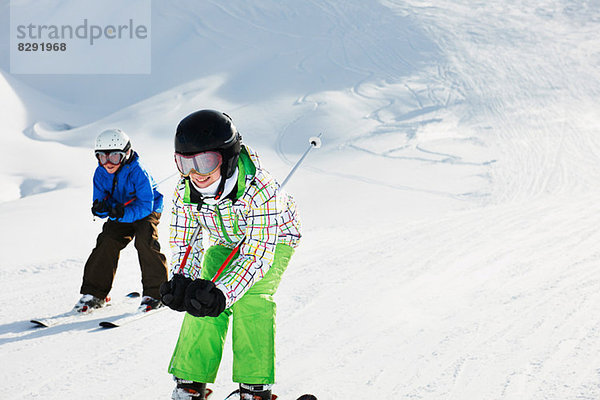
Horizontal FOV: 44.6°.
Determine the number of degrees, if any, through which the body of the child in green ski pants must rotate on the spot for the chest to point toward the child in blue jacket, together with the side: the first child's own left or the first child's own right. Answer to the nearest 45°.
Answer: approximately 135° to the first child's own right

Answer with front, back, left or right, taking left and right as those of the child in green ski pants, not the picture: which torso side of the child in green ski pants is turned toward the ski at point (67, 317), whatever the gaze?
right

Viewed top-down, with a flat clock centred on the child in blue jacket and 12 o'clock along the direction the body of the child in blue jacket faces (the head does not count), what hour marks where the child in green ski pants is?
The child in green ski pants is roughly at 10 o'clock from the child in blue jacket.

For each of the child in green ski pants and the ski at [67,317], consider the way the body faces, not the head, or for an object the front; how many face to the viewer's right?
0

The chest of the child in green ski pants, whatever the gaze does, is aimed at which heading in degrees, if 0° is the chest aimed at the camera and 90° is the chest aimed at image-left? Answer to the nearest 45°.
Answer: approximately 45°

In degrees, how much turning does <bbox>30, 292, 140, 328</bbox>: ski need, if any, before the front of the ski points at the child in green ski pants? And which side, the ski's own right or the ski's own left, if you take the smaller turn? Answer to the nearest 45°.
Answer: approximately 45° to the ski's own left

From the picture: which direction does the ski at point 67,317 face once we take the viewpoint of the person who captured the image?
facing the viewer and to the left of the viewer
